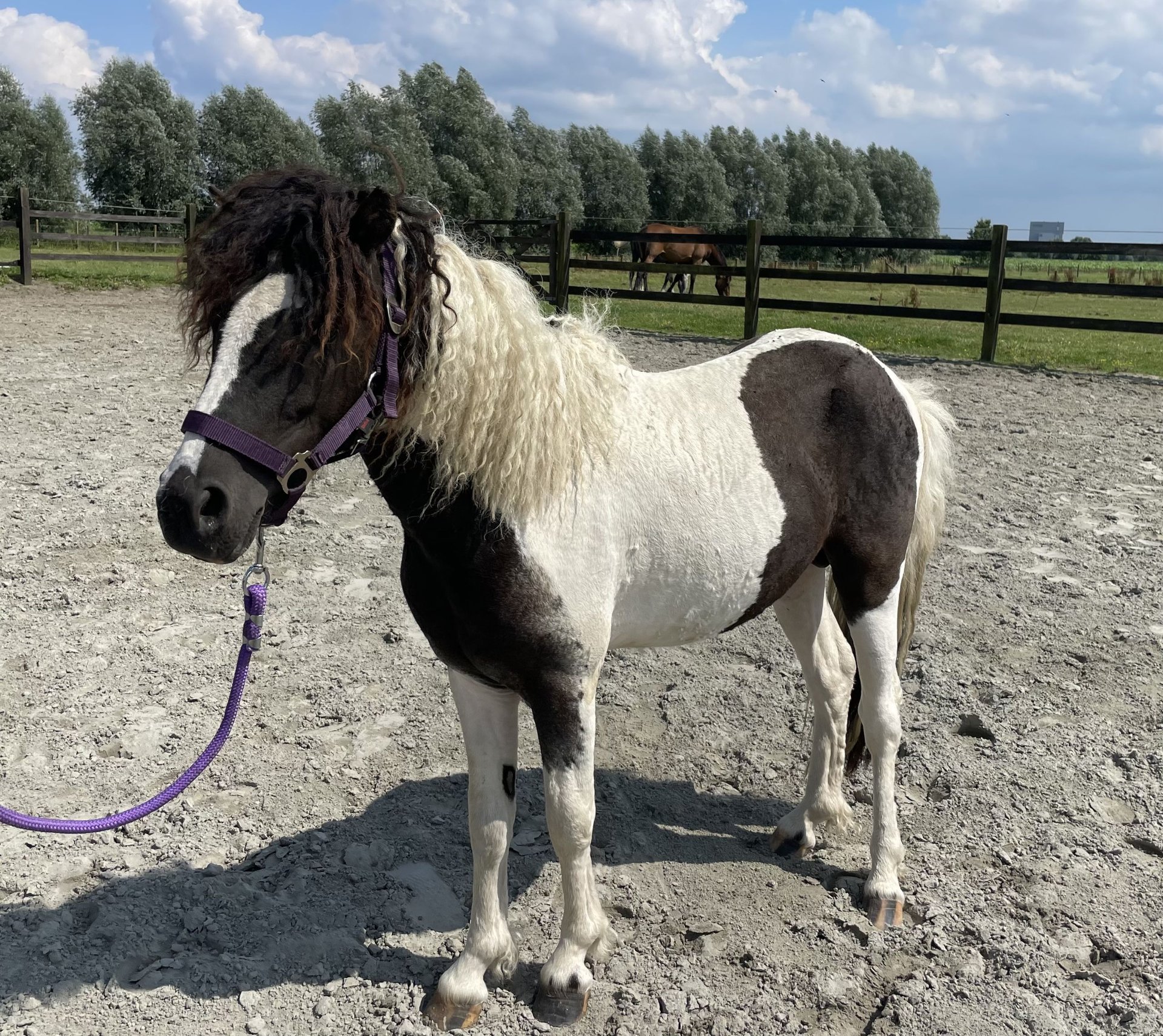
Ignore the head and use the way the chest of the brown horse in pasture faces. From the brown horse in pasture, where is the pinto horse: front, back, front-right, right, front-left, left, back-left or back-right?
right

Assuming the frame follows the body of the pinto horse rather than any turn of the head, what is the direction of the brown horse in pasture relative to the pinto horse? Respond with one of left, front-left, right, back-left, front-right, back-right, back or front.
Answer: back-right

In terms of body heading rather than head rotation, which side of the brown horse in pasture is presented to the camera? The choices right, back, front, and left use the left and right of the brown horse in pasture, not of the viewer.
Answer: right

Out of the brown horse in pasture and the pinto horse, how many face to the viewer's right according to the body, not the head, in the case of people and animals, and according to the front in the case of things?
1

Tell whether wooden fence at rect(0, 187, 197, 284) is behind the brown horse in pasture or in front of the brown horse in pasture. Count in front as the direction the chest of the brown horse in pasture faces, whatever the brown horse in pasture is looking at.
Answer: behind

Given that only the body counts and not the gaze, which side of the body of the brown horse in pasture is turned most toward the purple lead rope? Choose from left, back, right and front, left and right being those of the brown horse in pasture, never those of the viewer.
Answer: right

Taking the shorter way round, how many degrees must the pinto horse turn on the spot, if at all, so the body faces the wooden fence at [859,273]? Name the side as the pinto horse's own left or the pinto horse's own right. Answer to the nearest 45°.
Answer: approximately 135° to the pinto horse's own right

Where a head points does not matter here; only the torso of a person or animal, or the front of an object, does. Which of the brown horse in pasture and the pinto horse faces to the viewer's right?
the brown horse in pasture
